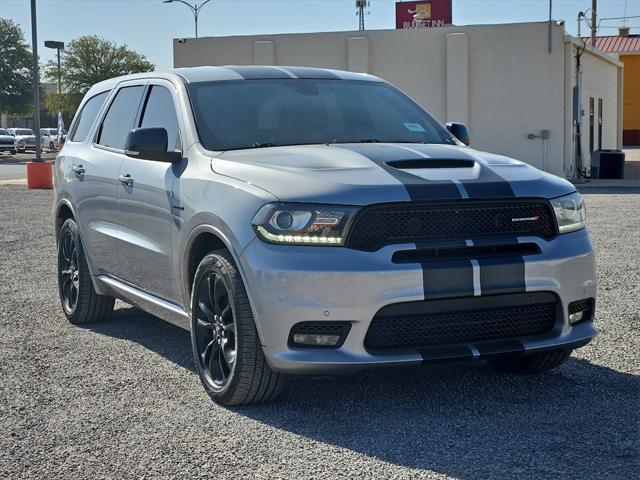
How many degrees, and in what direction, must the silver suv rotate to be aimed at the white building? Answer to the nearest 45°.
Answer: approximately 135° to its left

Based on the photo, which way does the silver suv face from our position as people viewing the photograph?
facing the viewer and to the right of the viewer
